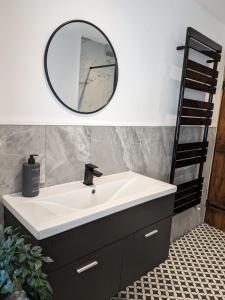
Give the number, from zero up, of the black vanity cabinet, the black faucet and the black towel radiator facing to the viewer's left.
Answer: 0

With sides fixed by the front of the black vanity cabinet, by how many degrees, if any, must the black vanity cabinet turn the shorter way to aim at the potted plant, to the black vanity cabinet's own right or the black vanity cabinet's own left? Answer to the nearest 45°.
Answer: approximately 90° to the black vanity cabinet's own right

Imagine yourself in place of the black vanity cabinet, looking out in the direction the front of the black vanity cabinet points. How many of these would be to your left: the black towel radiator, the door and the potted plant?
2

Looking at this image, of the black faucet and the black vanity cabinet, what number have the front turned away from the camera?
0

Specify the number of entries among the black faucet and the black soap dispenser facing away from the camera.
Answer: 0

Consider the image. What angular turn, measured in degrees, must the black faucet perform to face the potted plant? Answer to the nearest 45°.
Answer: approximately 45° to its right

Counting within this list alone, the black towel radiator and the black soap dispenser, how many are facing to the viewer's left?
0

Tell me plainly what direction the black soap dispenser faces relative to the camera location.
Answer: facing the viewer and to the right of the viewer

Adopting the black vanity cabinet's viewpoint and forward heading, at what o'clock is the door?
The door is roughly at 9 o'clock from the black vanity cabinet.

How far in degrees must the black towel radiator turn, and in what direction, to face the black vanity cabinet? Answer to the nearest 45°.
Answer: approximately 45° to its right

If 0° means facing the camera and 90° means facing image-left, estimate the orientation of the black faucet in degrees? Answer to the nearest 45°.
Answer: approximately 315°
